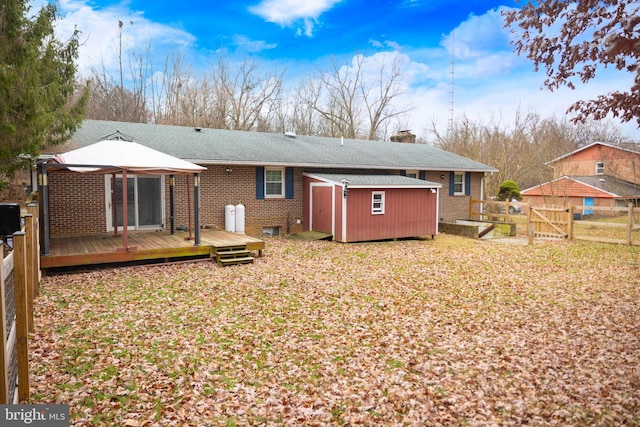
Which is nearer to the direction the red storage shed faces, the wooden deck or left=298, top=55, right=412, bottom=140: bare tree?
the wooden deck

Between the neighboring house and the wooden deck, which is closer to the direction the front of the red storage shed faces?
the wooden deck

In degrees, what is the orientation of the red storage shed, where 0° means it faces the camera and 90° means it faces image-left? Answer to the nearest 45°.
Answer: approximately 45°

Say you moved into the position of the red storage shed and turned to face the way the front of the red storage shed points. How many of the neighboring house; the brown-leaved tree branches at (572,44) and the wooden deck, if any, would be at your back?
1

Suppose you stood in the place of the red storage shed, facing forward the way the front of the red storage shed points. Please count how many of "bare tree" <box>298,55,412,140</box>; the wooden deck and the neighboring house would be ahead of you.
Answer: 1

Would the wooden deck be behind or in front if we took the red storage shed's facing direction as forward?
in front

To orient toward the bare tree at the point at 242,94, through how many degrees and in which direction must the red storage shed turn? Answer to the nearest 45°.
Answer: approximately 90° to its right

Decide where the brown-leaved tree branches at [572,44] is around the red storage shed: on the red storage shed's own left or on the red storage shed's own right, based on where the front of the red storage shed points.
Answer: on the red storage shed's own left

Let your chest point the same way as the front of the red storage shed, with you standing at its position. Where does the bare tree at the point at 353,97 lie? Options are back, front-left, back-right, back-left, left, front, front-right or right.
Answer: back-right

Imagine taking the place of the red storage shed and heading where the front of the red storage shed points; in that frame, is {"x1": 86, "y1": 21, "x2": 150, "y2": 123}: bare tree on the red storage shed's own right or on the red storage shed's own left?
on the red storage shed's own right

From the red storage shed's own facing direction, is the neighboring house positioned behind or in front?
behind
